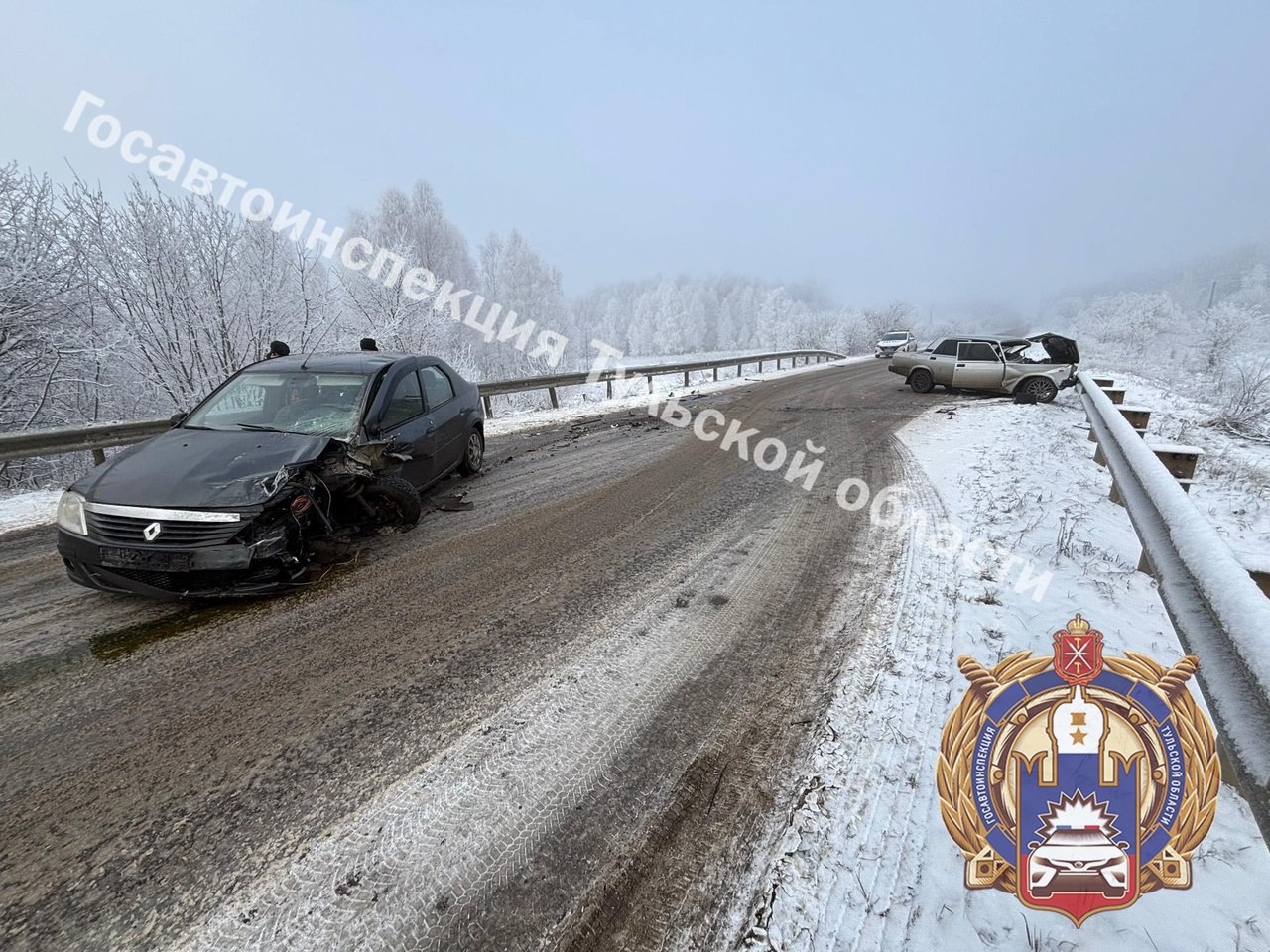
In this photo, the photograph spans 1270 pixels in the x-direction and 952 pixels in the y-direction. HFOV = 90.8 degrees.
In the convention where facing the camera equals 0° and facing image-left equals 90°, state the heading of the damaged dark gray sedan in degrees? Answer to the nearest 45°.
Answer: approximately 45°

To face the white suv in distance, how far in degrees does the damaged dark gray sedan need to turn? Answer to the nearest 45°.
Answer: approximately 180°

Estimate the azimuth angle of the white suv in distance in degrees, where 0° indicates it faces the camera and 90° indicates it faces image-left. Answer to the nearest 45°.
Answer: approximately 45°

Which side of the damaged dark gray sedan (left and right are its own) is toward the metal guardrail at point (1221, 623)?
left
